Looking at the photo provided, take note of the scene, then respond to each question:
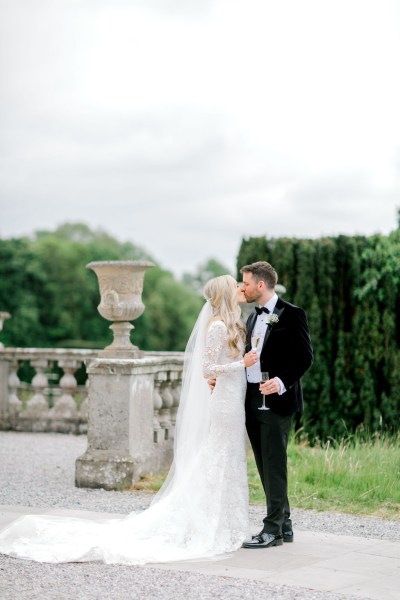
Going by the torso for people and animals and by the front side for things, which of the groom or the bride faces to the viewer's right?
the bride

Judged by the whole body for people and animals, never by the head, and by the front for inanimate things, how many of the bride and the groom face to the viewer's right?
1

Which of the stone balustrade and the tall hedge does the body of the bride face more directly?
the tall hedge

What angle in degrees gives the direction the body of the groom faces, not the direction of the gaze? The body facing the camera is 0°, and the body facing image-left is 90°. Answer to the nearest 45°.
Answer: approximately 45°

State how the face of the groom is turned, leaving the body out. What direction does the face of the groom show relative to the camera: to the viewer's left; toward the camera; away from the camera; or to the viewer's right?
to the viewer's left

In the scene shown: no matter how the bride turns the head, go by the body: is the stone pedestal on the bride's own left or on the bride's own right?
on the bride's own left

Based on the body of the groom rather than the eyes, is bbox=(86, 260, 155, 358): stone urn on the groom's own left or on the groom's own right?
on the groom's own right

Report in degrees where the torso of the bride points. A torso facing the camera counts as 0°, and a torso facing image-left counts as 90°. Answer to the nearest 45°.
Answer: approximately 270°

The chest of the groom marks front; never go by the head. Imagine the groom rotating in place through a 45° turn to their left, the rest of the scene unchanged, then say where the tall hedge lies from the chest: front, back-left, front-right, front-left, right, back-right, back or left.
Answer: back
